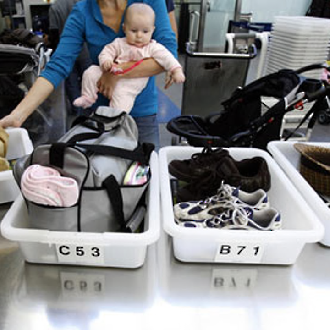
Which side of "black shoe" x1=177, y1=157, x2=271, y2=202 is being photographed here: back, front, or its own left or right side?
left

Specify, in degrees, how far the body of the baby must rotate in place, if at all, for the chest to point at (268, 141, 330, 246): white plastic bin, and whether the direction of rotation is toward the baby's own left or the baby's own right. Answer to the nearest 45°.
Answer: approximately 45° to the baby's own left

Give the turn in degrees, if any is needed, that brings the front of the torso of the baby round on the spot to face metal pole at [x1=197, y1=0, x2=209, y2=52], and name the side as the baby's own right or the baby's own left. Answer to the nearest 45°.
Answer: approximately 180°

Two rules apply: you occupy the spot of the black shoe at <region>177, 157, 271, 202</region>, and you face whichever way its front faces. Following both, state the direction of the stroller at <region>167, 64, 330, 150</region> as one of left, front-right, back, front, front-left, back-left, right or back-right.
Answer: right

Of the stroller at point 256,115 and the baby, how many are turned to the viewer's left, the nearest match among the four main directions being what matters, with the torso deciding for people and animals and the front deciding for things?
1

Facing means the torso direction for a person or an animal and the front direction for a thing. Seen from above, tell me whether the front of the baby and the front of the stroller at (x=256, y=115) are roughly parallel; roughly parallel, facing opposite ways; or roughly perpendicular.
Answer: roughly perpendicular

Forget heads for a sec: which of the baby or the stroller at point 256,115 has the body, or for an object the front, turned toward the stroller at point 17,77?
the stroller at point 256,115

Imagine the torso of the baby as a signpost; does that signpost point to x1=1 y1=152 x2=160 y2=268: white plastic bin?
yes

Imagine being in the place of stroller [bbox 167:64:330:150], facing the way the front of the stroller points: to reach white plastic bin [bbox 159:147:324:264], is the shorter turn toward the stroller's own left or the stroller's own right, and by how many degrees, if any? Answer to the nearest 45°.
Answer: approximately 90° to the stroller's own left

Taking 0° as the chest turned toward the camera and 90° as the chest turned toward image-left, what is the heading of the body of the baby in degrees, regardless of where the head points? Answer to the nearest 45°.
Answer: approximately 0°

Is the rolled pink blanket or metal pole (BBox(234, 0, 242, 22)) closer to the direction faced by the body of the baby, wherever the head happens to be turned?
the rolled pink blanket

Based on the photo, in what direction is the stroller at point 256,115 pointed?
to the viewer's left
